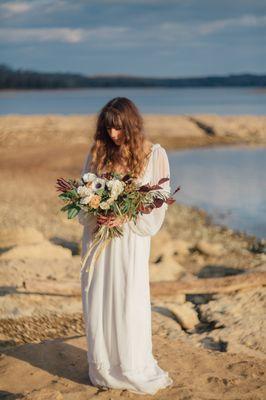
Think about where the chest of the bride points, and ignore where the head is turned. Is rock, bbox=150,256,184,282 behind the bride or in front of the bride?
behind

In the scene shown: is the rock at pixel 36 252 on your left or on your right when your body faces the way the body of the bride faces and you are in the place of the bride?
on your right

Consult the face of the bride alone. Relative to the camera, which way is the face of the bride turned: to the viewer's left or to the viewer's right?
to the viewer's left

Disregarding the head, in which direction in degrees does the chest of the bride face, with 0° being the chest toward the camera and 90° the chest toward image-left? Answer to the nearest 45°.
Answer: approximately 45°

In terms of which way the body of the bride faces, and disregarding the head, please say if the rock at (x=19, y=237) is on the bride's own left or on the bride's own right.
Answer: on the bride's own right

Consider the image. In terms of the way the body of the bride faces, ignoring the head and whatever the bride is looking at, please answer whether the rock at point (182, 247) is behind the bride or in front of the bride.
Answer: behind

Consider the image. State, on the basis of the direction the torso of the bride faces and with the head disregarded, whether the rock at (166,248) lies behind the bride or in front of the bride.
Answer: behind
